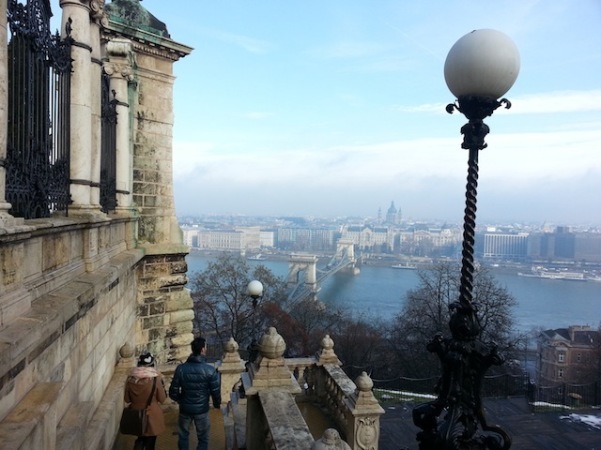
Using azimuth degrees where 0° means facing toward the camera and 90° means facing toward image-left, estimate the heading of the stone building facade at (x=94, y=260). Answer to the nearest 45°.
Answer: approximately 270°

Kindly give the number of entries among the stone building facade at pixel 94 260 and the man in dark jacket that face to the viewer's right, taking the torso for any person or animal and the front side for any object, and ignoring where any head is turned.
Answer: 1

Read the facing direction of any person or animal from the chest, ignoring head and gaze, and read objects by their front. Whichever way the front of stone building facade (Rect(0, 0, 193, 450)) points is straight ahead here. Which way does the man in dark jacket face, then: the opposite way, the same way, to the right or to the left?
to the left

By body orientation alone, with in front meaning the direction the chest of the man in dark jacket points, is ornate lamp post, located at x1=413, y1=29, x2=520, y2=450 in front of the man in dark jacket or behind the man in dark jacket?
behind

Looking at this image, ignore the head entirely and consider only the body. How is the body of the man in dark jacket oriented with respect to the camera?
away from the camera

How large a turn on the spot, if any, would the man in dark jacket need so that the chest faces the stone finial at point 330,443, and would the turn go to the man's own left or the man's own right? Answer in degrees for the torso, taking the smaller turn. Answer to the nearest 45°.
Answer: approximately 180°
